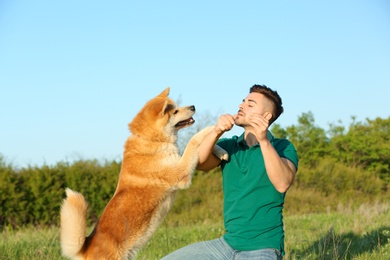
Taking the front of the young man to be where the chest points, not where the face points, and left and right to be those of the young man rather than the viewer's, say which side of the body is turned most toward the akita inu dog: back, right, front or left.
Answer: right

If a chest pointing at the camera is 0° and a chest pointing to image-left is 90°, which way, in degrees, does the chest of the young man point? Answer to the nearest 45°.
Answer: approximately 45°
